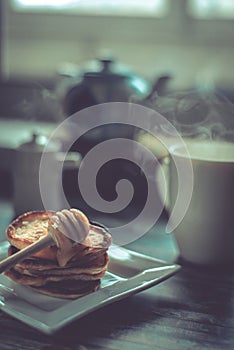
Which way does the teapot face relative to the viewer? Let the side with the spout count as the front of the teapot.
to the viewer's right
